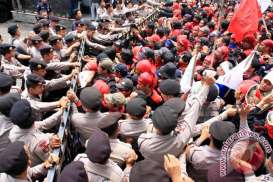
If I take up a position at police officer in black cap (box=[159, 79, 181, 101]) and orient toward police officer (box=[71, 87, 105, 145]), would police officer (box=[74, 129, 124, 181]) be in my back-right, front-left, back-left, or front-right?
front-left

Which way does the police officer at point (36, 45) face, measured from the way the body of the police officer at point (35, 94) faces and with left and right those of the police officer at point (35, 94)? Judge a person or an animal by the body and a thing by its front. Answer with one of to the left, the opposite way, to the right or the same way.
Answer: the same way

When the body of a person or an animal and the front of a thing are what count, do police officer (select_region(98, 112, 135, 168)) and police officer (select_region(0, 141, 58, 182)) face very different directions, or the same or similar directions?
same or similar directions

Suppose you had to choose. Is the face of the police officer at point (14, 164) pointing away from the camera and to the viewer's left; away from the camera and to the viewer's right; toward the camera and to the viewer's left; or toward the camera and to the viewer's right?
away from the camera and to the viewer's right

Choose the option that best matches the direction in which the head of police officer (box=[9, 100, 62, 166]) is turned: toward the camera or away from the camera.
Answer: away from the camera

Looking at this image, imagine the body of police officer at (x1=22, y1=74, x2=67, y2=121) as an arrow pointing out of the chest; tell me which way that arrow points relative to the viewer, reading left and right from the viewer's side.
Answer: facing to the right of the viewer

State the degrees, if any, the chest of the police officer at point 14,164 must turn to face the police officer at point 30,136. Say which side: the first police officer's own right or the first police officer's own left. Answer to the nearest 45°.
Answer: approximately 45° to the first police officer's own left

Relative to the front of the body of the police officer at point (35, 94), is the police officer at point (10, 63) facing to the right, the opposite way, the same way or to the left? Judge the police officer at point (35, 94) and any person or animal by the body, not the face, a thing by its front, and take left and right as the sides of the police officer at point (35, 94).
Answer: the same way

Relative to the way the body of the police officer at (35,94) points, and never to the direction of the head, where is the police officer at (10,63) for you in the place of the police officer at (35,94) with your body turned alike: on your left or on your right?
on your left

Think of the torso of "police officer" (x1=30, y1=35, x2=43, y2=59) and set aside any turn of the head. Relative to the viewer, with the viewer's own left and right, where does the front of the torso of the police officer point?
facing to the right of the viewer

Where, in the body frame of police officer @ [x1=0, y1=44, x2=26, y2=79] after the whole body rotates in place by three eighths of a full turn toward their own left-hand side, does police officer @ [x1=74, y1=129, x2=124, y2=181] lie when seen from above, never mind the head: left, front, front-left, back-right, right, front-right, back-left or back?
back-left

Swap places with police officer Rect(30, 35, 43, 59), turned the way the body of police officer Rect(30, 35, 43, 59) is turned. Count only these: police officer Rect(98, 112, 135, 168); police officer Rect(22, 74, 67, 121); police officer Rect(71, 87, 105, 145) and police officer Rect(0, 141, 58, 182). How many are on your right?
4

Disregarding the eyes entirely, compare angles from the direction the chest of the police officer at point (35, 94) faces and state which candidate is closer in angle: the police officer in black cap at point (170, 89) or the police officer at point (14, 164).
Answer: the police officer in black cap

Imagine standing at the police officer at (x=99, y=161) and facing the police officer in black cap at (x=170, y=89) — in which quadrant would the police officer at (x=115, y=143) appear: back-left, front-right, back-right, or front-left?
front-left

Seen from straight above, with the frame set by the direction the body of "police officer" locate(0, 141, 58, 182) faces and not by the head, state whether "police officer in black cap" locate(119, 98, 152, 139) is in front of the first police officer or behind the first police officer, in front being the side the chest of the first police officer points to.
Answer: in front

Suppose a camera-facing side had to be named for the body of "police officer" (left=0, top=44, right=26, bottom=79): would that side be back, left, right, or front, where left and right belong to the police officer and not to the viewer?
right

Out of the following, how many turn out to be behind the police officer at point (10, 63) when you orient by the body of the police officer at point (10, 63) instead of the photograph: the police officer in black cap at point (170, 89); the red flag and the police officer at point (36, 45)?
0

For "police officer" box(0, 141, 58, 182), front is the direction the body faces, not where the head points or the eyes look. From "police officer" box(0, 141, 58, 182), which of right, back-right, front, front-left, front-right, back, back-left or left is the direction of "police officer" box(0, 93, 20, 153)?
front-left

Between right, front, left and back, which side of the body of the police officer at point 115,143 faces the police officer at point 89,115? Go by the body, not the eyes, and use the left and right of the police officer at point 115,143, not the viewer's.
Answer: left
